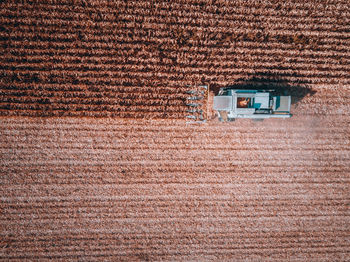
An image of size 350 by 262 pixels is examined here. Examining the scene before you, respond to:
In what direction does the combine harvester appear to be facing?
to the viewer's left
